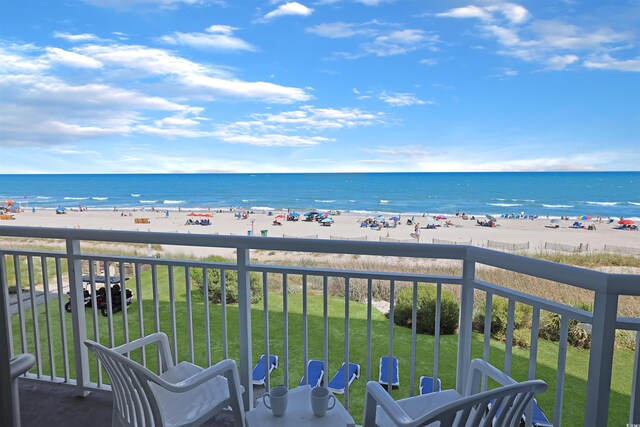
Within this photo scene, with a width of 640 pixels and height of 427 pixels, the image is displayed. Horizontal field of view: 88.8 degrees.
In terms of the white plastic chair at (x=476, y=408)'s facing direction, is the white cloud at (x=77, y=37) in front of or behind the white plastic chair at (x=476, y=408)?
in front

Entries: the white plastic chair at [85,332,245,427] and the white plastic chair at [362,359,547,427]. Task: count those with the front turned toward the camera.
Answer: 0

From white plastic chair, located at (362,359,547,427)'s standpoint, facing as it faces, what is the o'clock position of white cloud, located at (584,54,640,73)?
The white cloud is roughly at 2 o'clock from the white plastic chair.

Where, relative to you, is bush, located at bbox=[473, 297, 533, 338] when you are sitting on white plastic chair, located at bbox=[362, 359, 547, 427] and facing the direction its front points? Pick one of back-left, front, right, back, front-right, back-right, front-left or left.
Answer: front-right

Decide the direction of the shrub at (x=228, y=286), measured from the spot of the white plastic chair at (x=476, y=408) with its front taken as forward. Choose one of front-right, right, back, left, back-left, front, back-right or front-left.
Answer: front

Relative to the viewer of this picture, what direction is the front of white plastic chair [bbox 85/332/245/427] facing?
facing away from the viewer and to the right of the viewer

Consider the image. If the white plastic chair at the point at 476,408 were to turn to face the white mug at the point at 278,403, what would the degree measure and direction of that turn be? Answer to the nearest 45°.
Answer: approximately 45° to its left

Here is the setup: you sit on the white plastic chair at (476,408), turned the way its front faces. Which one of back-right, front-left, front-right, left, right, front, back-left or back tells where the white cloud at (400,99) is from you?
front-right

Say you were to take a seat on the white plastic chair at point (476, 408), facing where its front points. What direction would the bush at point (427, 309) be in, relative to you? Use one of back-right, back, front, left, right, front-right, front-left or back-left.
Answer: front-right

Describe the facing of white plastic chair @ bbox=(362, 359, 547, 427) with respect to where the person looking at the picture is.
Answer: facing away from the viewer and to the left of the viewer
